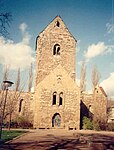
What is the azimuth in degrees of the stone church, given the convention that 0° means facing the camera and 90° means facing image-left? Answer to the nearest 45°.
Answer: approximately 0°

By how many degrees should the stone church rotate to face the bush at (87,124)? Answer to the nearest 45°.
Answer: approximately 90° to its left
